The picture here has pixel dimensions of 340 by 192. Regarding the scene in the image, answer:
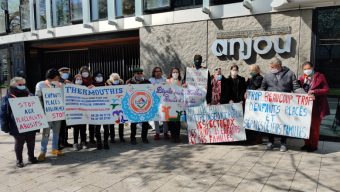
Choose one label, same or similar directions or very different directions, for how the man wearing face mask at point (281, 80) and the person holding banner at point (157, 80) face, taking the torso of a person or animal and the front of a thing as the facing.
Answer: same or similar directions

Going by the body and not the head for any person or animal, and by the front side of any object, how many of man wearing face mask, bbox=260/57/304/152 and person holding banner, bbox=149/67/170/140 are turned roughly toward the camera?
2

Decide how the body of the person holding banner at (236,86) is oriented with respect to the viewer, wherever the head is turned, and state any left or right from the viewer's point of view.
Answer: facing the viewer

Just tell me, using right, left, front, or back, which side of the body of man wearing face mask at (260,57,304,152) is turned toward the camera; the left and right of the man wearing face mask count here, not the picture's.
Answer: front

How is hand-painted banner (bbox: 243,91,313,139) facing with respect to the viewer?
toward the camera

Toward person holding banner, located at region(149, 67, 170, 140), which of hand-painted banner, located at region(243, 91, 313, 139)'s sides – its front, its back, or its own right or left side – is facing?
right

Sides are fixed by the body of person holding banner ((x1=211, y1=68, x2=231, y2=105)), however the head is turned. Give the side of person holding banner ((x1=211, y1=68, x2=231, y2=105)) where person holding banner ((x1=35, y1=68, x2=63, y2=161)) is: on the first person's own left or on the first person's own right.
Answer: on the first person's own right

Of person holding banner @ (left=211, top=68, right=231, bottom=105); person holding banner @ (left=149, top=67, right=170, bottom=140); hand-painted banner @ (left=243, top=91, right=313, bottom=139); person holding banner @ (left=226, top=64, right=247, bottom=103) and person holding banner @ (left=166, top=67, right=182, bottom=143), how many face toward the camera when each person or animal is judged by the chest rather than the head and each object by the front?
5

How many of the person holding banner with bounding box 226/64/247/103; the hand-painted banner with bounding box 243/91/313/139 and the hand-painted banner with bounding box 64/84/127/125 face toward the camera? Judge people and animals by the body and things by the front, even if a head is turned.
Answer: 3

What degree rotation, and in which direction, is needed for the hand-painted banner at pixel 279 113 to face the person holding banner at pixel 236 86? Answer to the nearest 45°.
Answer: approximately 135° to its right

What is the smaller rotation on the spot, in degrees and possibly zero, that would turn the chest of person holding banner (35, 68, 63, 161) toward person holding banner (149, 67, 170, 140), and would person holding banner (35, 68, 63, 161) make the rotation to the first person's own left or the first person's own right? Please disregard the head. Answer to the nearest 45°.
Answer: approximately 45° to the first person's own left

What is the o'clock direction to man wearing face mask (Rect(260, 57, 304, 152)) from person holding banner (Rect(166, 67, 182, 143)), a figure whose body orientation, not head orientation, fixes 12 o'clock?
The man wearing face mask is roughly at 10 o'clock from the person holding banner.

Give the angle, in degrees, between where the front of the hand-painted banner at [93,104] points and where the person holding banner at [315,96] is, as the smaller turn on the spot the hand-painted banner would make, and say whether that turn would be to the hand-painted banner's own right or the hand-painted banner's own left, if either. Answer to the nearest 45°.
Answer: approximately 90° to the hand-painted banner's own left

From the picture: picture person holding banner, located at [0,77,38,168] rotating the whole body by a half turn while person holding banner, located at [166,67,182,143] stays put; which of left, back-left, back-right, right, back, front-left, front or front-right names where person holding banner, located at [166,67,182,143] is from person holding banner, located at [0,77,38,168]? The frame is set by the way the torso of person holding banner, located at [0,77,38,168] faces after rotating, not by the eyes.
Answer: back-right

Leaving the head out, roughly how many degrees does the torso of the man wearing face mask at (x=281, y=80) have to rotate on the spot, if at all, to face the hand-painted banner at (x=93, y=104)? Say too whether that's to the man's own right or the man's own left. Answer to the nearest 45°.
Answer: approximately 90° to the man's own right

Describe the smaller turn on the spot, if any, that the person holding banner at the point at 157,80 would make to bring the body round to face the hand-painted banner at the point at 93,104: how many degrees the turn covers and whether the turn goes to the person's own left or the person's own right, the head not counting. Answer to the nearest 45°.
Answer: approximately 45° to the person's own right

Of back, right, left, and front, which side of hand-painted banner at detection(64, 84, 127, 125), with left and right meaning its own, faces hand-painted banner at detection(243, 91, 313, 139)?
left

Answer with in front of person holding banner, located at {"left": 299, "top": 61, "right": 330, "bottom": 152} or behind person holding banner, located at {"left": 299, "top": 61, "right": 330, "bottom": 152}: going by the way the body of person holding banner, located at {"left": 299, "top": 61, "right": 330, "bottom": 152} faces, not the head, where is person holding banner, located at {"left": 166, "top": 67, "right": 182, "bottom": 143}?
in front

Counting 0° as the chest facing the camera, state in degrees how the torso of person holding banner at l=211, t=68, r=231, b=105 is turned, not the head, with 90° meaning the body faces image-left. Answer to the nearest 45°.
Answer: approximately 0°
